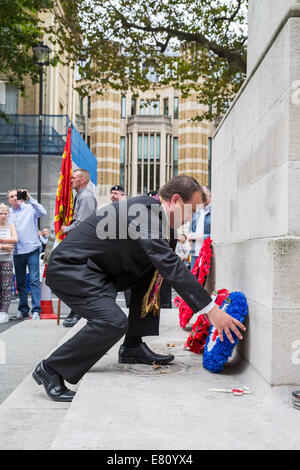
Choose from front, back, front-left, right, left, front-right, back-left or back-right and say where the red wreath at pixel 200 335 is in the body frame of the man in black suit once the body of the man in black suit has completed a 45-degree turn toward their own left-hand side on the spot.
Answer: front

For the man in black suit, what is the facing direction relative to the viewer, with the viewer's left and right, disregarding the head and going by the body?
facing to the right of the viewer

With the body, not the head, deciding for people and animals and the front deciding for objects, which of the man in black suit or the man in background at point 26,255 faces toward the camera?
the man in background

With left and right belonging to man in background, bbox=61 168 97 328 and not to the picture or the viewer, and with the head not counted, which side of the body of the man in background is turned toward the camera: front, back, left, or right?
left

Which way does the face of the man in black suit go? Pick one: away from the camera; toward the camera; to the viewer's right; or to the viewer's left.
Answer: to the viewer's right

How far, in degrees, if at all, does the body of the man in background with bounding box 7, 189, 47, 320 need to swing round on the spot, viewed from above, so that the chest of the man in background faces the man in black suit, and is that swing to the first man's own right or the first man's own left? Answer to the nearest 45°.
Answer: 0° — they already face them

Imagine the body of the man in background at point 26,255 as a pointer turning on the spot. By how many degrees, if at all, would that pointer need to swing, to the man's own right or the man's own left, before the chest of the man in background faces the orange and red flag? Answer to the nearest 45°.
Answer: approximately 45° to the man's own left

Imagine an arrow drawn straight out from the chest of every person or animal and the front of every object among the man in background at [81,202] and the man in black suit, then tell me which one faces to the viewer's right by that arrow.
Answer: the man in black suit

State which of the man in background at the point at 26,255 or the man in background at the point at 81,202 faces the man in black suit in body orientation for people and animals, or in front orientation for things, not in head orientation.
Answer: the man in background at the point at 26,255

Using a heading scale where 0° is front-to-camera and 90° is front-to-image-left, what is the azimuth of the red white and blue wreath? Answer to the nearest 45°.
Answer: approximately 45°
